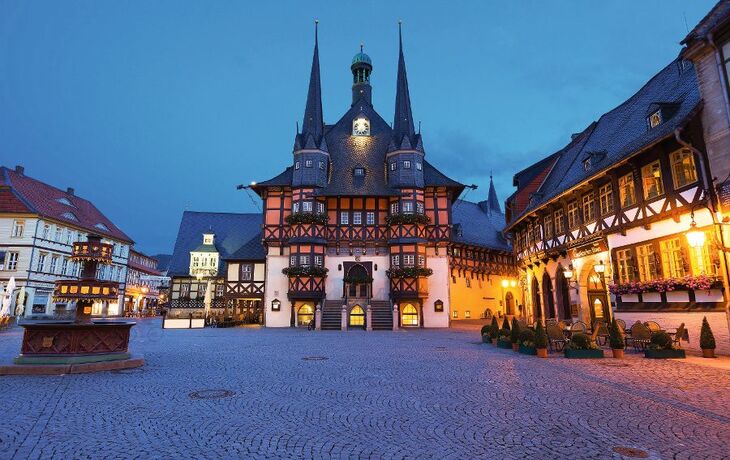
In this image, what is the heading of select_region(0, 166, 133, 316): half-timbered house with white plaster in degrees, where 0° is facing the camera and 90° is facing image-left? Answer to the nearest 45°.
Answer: approximately 315°

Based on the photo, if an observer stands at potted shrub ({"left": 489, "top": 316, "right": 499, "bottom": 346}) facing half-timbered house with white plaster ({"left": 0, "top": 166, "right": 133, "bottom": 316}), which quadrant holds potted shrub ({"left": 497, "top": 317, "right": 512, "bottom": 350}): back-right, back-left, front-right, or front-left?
back-left

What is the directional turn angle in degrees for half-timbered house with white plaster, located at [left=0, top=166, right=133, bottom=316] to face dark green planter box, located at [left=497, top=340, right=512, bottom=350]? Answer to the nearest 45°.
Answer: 0° — it already faces it

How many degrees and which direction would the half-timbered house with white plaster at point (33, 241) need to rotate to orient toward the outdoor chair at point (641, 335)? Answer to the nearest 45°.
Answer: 0° — it already faces it

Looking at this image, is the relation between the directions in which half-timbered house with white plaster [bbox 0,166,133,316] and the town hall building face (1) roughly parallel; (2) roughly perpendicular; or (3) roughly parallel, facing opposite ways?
roughly perpendicular

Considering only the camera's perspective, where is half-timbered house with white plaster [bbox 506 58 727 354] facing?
facing the viewer and to the left of the viewer

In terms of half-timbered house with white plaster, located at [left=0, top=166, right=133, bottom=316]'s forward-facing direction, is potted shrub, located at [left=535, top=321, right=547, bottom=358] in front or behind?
in front

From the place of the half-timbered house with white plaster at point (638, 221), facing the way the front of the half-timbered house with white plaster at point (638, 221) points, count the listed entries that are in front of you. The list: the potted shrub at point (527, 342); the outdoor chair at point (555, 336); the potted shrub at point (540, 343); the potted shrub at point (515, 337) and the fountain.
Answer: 5

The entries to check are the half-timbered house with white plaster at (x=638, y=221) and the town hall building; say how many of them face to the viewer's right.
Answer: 0

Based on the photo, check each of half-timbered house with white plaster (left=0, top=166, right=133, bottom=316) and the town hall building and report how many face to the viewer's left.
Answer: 0

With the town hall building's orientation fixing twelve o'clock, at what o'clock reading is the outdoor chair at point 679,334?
The outdoor chair is roughly at 11 o'clock from the town hall building.

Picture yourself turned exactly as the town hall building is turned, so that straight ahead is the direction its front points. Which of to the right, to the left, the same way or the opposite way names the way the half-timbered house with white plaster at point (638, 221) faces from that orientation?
to the right
